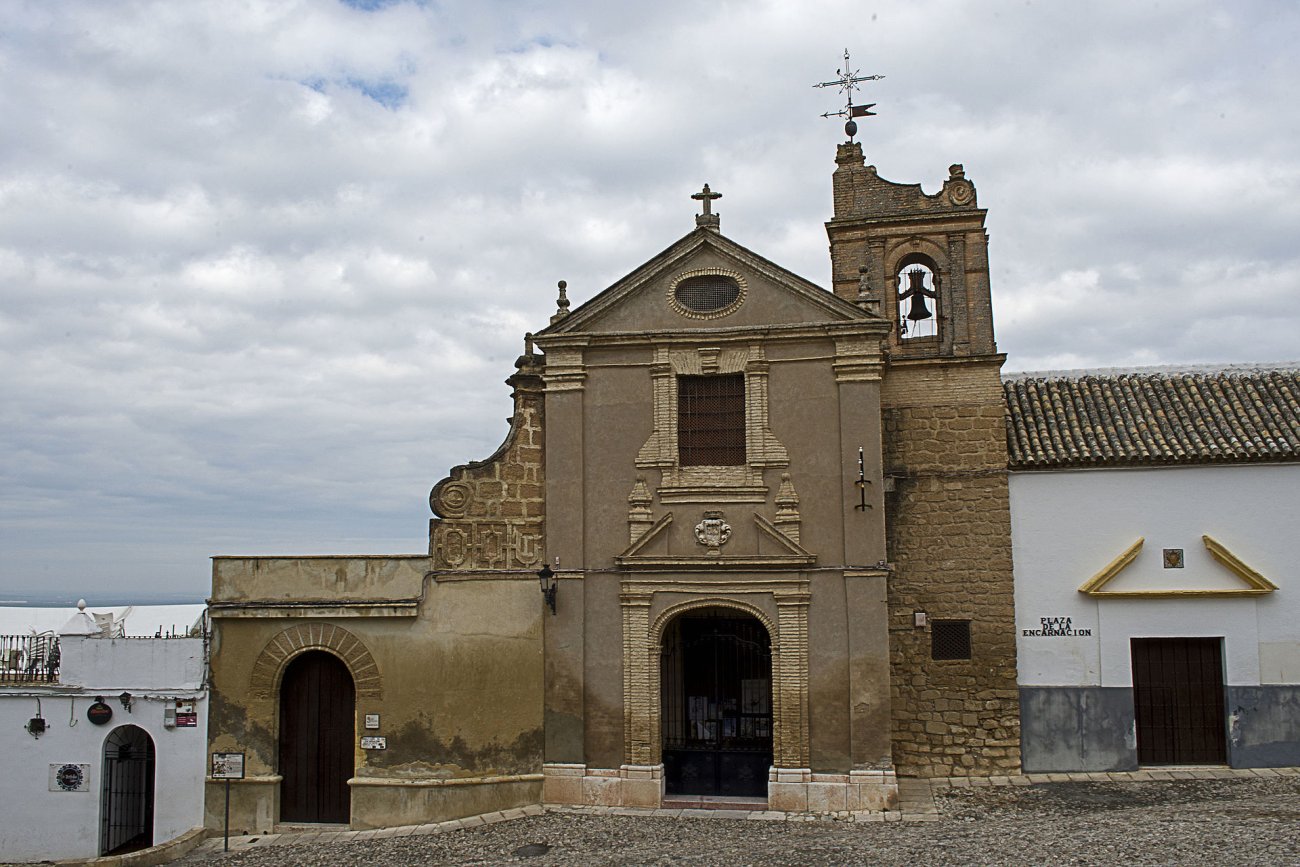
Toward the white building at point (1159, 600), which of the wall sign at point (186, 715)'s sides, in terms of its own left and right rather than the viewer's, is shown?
left

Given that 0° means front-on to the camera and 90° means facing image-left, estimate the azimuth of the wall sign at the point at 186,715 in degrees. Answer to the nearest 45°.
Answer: approximately 0°

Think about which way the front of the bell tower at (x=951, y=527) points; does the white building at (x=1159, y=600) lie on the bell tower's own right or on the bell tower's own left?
on the bell tower's own left
